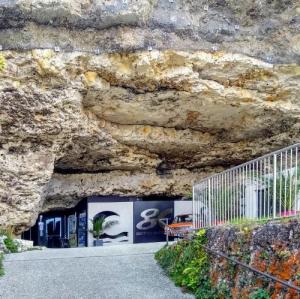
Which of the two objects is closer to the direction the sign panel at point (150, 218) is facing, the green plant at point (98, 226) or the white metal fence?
the white metal fence

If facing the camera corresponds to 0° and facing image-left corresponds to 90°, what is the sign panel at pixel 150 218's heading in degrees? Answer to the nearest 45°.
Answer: approximately 0°

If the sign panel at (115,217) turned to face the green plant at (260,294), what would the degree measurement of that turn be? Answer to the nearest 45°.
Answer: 0° — it already faces it

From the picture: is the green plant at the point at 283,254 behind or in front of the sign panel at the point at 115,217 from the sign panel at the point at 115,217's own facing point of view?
in front

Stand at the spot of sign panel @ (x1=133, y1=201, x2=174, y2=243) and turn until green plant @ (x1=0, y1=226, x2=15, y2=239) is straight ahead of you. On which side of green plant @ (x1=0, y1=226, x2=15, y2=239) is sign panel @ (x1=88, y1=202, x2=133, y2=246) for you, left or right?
right

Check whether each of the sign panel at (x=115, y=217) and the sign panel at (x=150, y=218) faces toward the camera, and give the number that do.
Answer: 2

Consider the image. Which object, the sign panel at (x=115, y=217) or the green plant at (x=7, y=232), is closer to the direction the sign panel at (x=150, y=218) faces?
the green plant

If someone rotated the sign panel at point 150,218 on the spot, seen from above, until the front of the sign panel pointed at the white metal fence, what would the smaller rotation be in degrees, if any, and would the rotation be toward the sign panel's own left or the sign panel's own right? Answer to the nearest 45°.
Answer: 0° — it already faces it

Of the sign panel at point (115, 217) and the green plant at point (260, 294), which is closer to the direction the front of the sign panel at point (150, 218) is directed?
the green plant

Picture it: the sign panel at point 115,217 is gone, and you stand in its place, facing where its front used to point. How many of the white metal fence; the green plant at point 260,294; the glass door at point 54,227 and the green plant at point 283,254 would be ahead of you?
3

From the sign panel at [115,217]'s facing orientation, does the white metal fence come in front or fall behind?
in front
